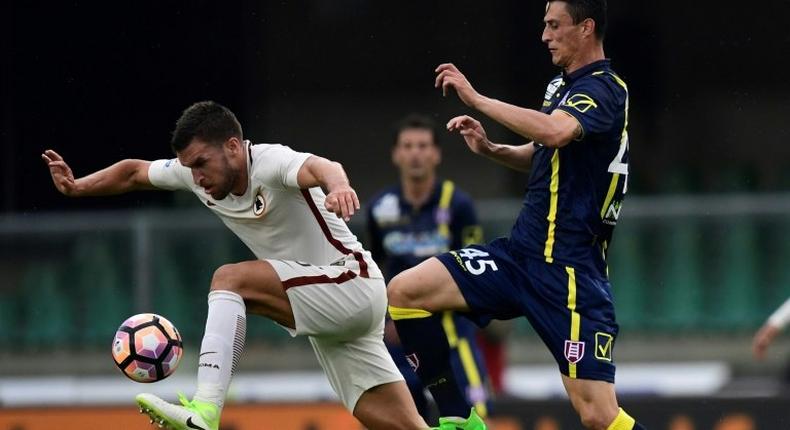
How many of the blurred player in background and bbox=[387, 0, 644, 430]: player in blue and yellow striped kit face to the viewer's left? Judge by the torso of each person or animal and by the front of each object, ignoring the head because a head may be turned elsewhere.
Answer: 1

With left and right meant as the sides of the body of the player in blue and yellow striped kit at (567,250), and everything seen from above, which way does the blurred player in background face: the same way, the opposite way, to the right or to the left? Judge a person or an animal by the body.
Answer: to the left

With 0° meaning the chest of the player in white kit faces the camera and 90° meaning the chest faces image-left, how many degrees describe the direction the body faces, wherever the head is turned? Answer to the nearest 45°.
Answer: approximately 45°

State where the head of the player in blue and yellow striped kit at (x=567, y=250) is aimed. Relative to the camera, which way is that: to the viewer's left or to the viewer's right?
to the viewer's left

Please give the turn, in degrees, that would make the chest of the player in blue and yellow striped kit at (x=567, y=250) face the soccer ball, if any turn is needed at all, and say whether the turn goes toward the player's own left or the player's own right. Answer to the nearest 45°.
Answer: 0° — they already face it

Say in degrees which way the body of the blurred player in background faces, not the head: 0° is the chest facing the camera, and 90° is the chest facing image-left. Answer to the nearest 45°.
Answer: approximately 0°

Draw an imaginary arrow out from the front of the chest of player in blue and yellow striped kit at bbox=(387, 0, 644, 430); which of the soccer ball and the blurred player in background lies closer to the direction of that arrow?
the soccer ball

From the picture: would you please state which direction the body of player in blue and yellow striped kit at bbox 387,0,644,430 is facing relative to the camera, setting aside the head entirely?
to the viewer's left

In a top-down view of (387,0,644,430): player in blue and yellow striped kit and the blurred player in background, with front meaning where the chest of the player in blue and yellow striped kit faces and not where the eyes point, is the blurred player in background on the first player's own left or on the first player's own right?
on the first player's own right
